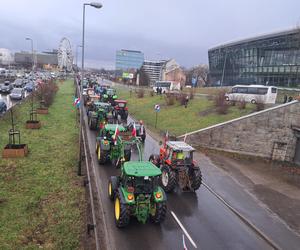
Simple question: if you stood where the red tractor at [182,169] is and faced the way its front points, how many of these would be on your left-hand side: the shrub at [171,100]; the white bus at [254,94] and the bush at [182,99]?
0

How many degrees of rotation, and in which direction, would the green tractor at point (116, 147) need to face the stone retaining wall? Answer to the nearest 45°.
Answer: approximately 45° to its right

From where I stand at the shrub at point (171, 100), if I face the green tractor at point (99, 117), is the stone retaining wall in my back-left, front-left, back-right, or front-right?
front-left

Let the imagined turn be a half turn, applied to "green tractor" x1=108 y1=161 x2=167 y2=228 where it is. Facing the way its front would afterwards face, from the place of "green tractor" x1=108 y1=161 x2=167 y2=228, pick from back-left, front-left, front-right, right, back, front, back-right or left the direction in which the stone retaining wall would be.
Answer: left

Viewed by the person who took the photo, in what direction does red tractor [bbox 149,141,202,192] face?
facing away from the viewer and to the left of the viewer

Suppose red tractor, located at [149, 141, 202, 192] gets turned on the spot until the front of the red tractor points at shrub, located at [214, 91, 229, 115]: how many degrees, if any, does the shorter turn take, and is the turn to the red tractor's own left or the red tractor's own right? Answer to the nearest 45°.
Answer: approximately 45° to the red tractor's own right

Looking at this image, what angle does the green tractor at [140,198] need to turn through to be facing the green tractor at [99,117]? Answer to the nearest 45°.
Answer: approximately 45° to its right

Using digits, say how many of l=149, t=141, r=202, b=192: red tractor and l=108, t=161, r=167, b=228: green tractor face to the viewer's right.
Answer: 0

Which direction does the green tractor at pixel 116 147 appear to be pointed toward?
away from the camera

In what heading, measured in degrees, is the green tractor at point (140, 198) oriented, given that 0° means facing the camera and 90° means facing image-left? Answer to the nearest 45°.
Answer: approximately 135°

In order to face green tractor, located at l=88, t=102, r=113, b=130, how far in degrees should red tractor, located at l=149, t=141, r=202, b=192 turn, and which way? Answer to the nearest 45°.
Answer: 0° — it already faces it

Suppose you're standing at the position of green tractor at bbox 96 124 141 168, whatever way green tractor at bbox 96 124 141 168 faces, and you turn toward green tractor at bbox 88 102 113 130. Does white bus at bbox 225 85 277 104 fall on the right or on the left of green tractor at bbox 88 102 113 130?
right

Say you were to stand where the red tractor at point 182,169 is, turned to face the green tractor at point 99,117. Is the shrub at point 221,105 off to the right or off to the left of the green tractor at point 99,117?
right

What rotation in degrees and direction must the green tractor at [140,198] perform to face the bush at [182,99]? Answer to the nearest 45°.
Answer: approximately 45° to its right

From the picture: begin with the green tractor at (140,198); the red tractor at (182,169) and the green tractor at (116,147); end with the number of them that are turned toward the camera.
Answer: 0

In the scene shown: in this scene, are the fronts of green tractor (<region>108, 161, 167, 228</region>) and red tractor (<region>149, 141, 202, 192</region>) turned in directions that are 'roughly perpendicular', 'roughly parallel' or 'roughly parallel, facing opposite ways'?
roughly parallel

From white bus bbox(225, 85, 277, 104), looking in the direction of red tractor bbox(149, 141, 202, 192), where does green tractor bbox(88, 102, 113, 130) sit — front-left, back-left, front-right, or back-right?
front-right

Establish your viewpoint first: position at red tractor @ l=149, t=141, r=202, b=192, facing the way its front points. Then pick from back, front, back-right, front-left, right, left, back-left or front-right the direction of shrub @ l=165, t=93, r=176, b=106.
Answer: front-right
